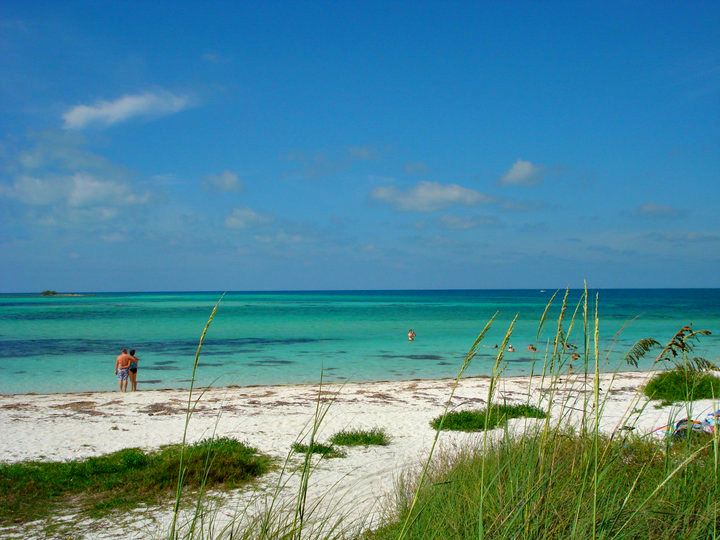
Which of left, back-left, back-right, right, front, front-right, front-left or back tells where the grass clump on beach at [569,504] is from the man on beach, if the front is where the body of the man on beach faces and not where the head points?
back

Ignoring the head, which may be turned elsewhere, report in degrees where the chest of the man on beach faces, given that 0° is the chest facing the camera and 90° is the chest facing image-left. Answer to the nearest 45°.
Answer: approximately 180°

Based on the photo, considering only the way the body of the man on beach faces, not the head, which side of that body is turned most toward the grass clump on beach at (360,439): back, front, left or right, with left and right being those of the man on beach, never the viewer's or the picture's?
back

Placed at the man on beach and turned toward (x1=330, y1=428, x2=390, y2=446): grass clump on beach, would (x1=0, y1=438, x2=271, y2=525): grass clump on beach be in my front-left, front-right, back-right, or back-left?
front-right

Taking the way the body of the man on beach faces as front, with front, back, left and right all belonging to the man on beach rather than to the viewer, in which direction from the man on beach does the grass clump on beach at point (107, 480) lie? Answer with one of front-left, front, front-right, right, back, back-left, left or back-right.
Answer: back
